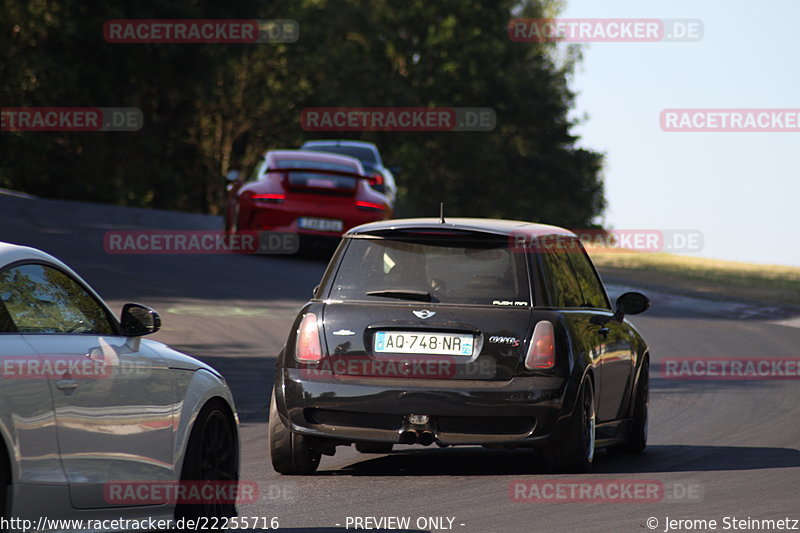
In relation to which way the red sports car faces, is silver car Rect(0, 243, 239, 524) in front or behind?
behind

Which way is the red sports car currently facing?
away from the camera

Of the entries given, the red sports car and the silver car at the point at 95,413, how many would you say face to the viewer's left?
0

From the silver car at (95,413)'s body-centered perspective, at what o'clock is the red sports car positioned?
The red sports car is roughly at 11 o'clock from the silver car.

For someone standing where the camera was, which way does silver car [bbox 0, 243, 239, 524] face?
facing away from the viewer and to the right of the viewer

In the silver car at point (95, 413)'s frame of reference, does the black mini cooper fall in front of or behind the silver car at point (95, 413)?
in front

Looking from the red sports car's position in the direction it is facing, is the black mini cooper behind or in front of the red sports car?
behind
